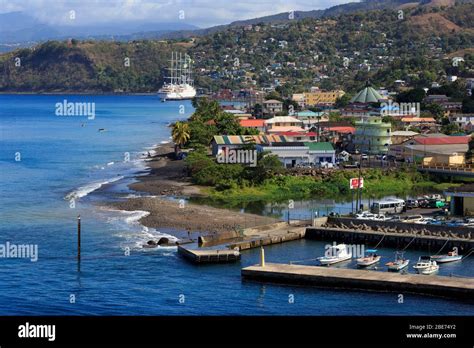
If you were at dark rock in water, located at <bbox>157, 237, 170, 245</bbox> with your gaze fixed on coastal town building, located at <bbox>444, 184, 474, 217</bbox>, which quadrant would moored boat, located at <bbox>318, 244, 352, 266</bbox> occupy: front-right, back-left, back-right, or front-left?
front-right

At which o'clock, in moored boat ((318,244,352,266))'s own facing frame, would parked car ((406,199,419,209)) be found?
The parked car is roughly at 5 o'clock from the moored boat.

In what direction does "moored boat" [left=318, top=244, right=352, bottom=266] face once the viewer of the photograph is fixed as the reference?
facing the viewer and to the left of the viewer

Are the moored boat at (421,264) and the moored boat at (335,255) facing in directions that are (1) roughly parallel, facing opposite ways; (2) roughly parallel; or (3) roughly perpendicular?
roughly parallel

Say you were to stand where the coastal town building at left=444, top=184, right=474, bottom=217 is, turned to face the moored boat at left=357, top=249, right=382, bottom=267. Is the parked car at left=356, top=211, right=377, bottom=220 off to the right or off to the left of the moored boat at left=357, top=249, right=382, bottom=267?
right

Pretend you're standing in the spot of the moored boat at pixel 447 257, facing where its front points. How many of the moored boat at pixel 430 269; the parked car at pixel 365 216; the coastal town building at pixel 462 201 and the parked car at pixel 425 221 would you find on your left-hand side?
1
